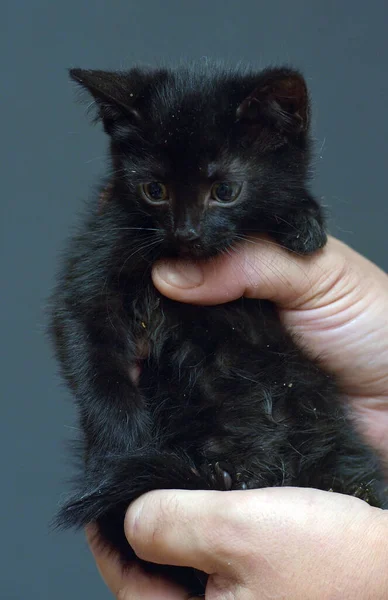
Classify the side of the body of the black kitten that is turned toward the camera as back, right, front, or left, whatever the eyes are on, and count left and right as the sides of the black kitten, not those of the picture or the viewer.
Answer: front
